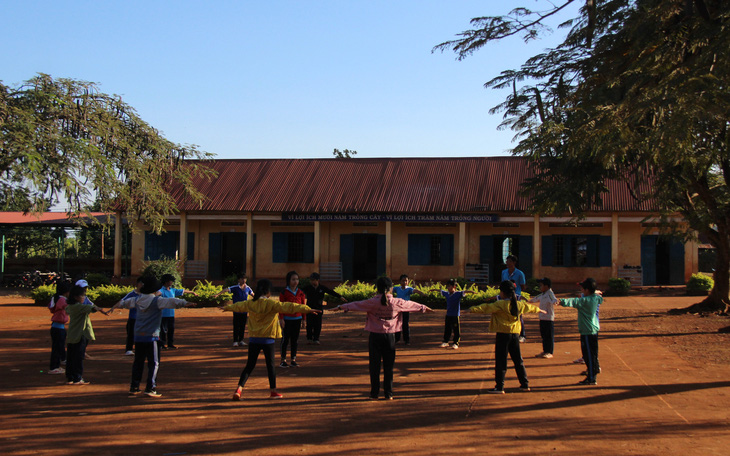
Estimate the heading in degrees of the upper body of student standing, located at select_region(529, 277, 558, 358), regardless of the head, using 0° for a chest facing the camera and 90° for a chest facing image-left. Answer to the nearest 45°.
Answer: approximately 90°

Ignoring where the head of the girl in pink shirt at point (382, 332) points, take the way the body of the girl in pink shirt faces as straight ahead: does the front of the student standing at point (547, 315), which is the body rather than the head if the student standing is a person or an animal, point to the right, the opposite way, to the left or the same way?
to the left

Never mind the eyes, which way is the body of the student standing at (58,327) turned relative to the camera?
to the viewer's right

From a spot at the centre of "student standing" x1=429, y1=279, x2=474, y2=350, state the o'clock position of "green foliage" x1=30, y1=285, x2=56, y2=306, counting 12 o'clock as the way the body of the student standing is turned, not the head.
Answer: The green foliage is roughly at 4 o'clock from the student standing.

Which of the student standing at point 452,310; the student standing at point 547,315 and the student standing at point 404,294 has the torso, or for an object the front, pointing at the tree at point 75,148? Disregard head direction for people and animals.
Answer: the student standing at point 547,315

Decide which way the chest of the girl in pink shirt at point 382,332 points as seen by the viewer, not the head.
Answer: away from the camera

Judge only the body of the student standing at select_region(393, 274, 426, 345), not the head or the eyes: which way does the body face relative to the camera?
toward the camera

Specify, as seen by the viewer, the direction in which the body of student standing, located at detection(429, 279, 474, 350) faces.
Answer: toward the camera

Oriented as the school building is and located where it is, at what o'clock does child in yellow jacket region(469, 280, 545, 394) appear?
The child in yellow jacket is roughly at 12 o'clock from the school building.

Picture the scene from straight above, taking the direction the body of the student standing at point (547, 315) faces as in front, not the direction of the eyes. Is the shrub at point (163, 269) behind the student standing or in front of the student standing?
in front

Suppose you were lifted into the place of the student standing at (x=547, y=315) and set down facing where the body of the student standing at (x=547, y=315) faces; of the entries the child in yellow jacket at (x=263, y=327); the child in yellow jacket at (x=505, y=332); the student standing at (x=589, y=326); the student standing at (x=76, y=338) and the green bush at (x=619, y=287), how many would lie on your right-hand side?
1

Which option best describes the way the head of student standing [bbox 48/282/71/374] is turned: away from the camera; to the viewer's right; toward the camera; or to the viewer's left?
to the viewer's right

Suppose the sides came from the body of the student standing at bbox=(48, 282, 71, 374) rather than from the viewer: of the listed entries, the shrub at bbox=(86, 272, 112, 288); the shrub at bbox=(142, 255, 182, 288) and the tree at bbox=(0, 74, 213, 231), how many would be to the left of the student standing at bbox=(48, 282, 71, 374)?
3

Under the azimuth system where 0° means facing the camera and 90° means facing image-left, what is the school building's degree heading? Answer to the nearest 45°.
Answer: approximately 0°

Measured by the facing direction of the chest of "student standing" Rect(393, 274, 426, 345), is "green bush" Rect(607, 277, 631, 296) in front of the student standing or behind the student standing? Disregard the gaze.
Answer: behind

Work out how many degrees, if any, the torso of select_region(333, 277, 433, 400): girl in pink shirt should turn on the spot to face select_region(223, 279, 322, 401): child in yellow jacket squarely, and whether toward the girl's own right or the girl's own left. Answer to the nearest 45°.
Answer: approximately 90° to the girl's own left
